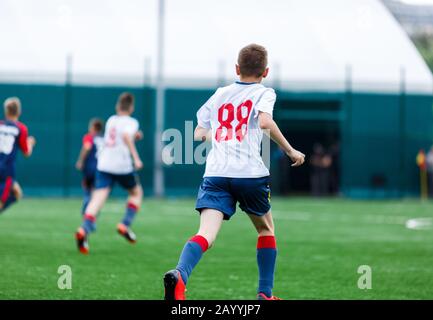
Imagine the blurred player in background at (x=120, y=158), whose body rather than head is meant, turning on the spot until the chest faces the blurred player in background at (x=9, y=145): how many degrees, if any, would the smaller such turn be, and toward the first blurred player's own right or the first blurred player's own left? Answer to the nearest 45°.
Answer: approximately 135° to the first blurred player's own left

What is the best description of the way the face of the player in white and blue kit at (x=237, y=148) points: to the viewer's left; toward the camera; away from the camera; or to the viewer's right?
away from the camera

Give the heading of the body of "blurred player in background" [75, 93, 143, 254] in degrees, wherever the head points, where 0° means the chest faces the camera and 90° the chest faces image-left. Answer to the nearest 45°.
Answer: approximately 225°

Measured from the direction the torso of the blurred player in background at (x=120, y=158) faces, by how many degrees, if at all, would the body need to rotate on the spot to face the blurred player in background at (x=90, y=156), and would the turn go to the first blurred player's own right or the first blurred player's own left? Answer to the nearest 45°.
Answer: approximately 45° to the first blurred player's own left

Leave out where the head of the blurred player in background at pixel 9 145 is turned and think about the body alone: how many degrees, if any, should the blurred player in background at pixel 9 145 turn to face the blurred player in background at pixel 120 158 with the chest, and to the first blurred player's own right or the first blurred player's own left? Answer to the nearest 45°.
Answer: approximately 45° to the first blurred player's own right

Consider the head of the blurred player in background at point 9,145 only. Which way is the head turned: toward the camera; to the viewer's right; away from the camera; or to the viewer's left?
away from the camera

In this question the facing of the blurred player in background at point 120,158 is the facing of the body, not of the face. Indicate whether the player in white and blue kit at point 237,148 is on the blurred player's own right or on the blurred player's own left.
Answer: on the blurred player's own right
